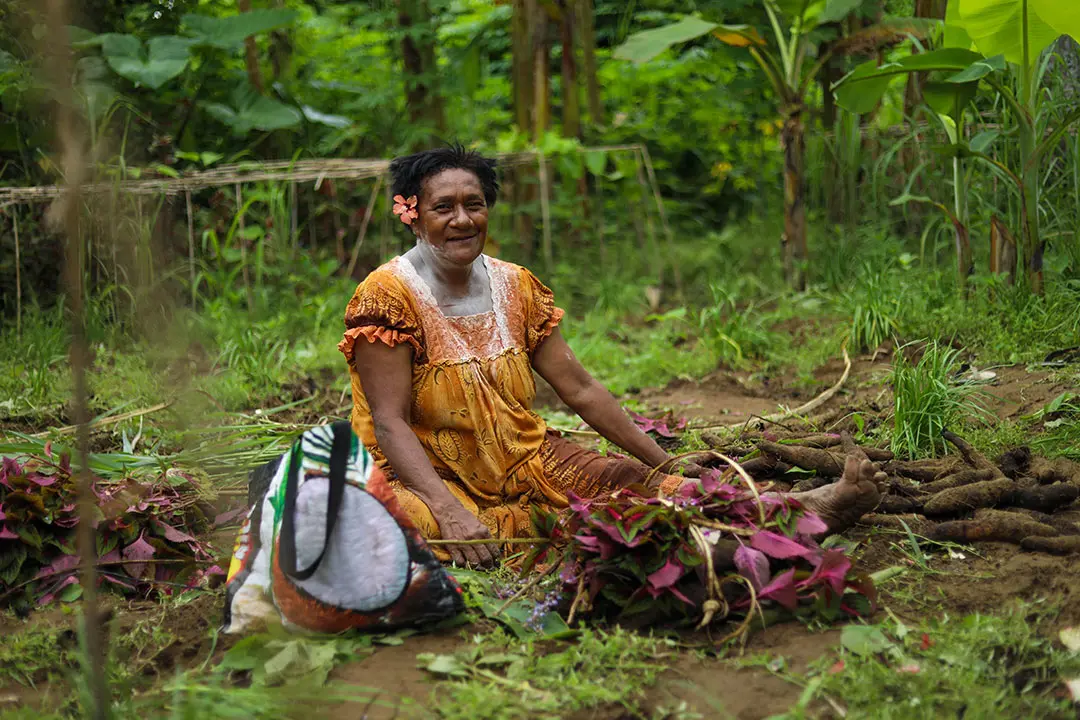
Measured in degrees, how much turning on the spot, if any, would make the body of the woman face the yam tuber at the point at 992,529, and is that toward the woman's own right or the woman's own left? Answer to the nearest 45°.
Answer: approximately 45° to the woman's own left

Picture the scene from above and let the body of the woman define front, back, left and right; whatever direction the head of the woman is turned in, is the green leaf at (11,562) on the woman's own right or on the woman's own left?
on the woman's own right

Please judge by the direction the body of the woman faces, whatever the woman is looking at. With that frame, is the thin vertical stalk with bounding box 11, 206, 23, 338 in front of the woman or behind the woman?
behind

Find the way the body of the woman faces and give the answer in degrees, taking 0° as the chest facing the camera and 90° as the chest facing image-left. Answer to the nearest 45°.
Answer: approximately 315°

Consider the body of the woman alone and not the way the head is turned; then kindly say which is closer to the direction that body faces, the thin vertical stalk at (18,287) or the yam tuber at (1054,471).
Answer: the yam tuber

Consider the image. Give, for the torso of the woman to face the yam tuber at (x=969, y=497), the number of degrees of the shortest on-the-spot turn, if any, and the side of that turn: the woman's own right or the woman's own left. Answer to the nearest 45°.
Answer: approximately 45° to the woman's own left

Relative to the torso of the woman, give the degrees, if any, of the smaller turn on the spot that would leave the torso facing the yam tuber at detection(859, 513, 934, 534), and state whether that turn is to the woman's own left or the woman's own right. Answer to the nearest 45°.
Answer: approximately 45° to the woman's own left

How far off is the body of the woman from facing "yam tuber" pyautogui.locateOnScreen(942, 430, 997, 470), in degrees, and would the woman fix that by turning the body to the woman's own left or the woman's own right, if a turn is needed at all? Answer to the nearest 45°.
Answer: approximately 45° to the woman's own left

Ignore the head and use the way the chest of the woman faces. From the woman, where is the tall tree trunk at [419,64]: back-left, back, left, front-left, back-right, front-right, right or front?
back-left

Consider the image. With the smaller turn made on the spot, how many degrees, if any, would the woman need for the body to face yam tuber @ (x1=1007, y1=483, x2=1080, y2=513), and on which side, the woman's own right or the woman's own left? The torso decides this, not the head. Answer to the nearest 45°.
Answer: approximately 45° to the woman's own left
